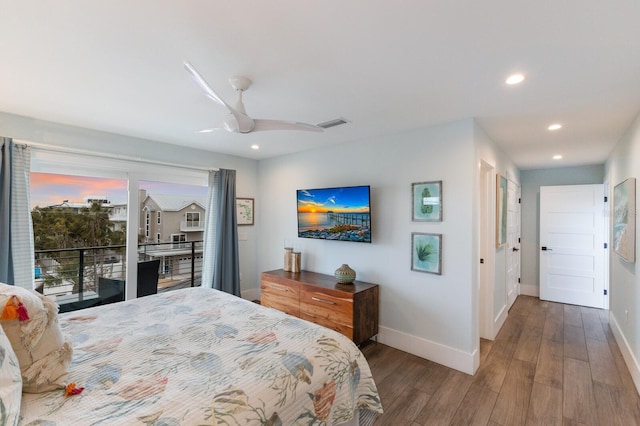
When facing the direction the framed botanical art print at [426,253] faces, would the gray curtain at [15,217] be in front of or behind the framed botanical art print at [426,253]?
in front

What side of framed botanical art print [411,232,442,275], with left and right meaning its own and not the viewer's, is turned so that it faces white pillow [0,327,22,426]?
front

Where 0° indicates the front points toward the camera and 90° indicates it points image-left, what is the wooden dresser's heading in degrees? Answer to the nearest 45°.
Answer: approximately 45°

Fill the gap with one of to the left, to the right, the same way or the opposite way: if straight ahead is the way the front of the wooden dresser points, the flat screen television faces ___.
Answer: the same way

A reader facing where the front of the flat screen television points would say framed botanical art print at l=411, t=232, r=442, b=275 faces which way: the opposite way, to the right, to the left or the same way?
the same way

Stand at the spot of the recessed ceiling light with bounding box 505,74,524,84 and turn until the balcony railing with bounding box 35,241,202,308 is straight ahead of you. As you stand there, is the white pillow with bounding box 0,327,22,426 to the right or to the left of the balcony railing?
left

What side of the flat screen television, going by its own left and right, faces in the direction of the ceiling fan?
front

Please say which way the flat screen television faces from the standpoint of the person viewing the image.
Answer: facing the viewer and to the left of the viewer

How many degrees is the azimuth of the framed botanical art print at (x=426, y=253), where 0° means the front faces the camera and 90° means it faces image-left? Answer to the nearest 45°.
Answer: approximately 45°

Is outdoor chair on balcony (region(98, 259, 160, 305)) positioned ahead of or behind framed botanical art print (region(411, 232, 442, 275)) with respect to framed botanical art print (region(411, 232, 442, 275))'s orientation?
ahead

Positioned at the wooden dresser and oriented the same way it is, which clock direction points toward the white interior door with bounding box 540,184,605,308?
The white interior door is roughly at 7 o'clock from the wooden dresser.

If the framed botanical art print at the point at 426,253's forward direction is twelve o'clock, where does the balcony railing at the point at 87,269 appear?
The balcony railing is roughly at 1 o'clock from the framed botanical art print.

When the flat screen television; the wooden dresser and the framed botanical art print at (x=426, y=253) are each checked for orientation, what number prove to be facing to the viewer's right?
0

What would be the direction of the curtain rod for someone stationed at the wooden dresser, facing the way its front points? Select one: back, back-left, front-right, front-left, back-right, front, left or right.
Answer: front-right

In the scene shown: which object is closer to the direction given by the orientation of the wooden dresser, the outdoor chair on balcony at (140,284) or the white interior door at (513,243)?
the outdoor chair on balcony

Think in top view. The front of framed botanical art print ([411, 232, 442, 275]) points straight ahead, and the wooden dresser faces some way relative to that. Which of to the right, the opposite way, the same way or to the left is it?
the same way

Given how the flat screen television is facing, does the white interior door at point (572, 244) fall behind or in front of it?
behind

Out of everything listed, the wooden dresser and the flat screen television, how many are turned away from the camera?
0
